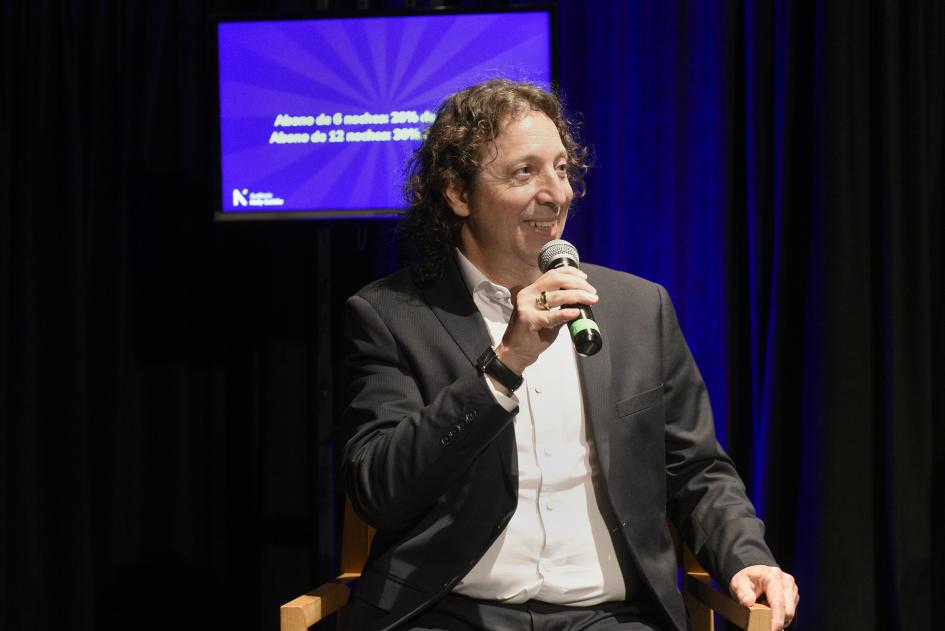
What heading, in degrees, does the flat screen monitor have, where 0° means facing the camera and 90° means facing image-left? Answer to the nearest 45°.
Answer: approximately 0°

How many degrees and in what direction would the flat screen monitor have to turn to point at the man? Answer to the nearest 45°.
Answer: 0° — it already faces them

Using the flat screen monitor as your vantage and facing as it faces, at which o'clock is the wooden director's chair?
The wooden director's chair is roughly at 12 o'clock from the flat screen monitor.

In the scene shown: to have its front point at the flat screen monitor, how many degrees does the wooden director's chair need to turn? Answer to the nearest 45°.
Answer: approximately 180°

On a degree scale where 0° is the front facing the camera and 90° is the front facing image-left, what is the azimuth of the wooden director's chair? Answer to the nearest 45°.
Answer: approximately 0°

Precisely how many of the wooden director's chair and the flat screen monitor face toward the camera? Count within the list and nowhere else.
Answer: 2
